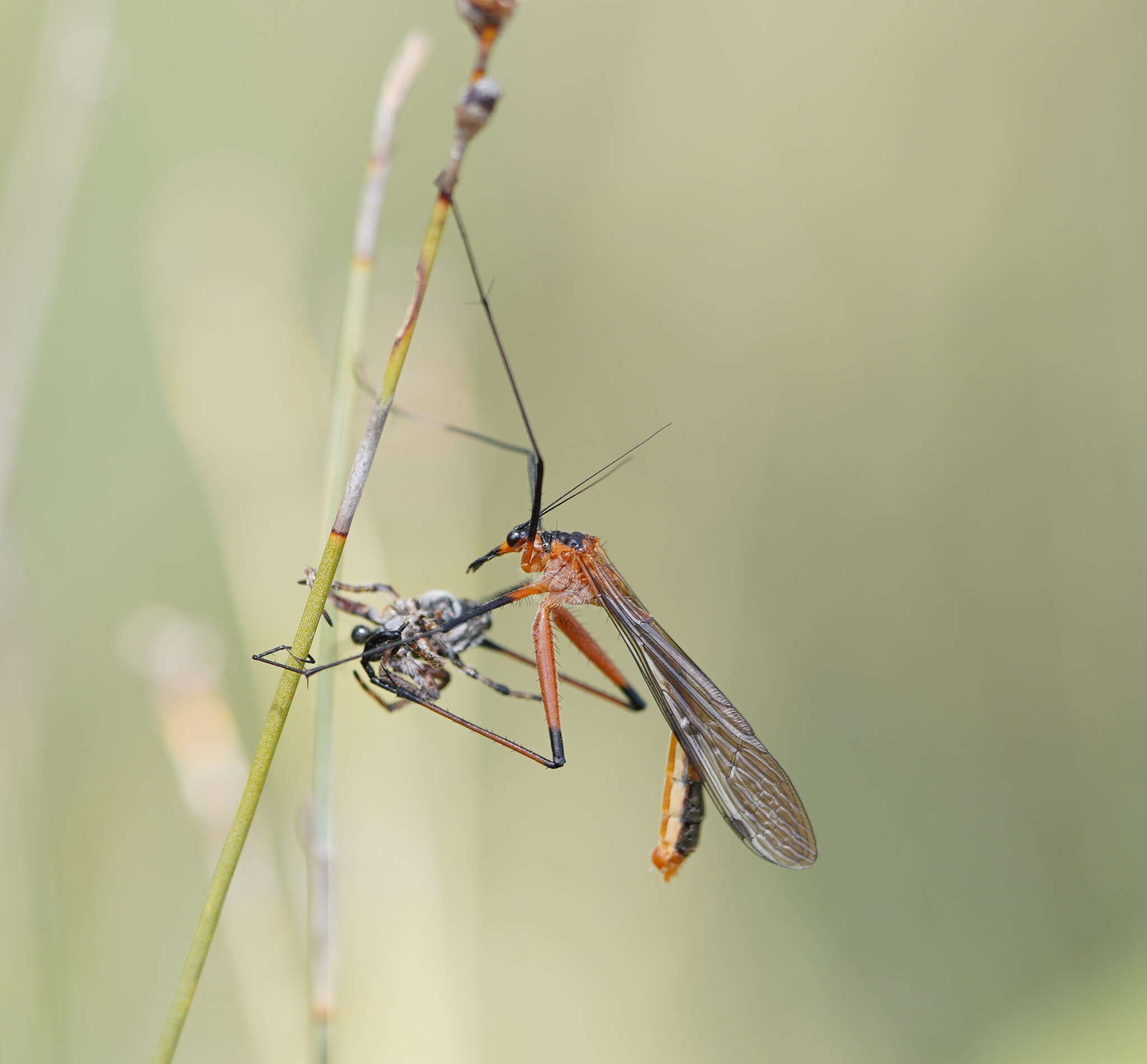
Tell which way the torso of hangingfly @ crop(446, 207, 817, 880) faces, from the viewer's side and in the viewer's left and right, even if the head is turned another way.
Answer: facing to the left of the viewer

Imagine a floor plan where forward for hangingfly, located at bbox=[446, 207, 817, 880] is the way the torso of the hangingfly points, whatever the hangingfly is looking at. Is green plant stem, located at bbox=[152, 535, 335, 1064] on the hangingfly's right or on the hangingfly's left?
on the hangingfly's left
